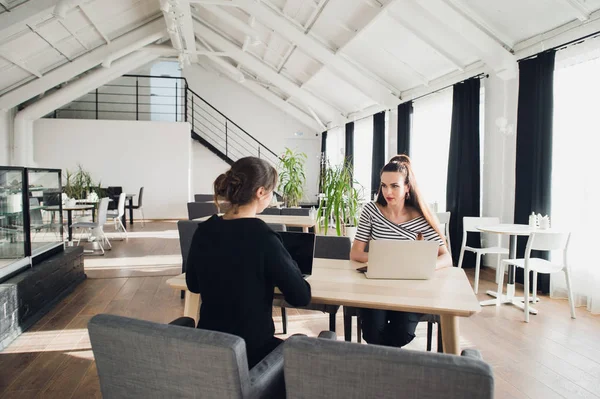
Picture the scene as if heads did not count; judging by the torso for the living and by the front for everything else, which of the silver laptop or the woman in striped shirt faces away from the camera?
the silver laptop

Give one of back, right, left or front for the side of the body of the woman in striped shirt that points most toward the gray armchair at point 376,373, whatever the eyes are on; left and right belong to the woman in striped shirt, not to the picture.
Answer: front

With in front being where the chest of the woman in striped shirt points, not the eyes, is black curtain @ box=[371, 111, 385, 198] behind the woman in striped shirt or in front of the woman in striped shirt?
behind

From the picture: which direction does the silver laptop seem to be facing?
away from the camera

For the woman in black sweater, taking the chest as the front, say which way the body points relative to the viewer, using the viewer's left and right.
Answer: facing away from the viewer and to the right of the viewer

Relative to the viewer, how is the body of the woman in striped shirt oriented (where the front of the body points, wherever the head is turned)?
toward the camera

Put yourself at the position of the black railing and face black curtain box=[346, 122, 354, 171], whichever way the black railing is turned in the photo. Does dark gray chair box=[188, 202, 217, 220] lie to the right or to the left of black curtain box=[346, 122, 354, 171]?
right

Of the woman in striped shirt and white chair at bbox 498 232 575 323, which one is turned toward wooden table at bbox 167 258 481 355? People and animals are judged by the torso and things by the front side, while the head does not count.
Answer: the woman in striped shirt

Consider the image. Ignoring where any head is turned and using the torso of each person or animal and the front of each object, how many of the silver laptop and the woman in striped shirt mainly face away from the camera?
1

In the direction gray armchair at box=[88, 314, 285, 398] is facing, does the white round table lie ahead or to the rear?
ahead

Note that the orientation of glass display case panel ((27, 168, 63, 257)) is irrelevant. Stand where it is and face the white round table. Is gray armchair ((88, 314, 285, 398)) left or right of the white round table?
right

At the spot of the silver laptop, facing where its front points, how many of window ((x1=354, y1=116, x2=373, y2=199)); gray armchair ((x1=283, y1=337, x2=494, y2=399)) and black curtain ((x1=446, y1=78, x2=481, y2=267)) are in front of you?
2

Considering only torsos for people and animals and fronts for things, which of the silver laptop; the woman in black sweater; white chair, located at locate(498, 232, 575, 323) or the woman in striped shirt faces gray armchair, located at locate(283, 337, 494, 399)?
the woman in striped shirt

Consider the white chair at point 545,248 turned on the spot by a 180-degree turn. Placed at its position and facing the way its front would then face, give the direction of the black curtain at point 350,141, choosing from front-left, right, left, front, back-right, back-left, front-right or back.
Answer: back

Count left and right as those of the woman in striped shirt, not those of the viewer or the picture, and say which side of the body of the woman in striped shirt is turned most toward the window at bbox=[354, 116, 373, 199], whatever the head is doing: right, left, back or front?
back
